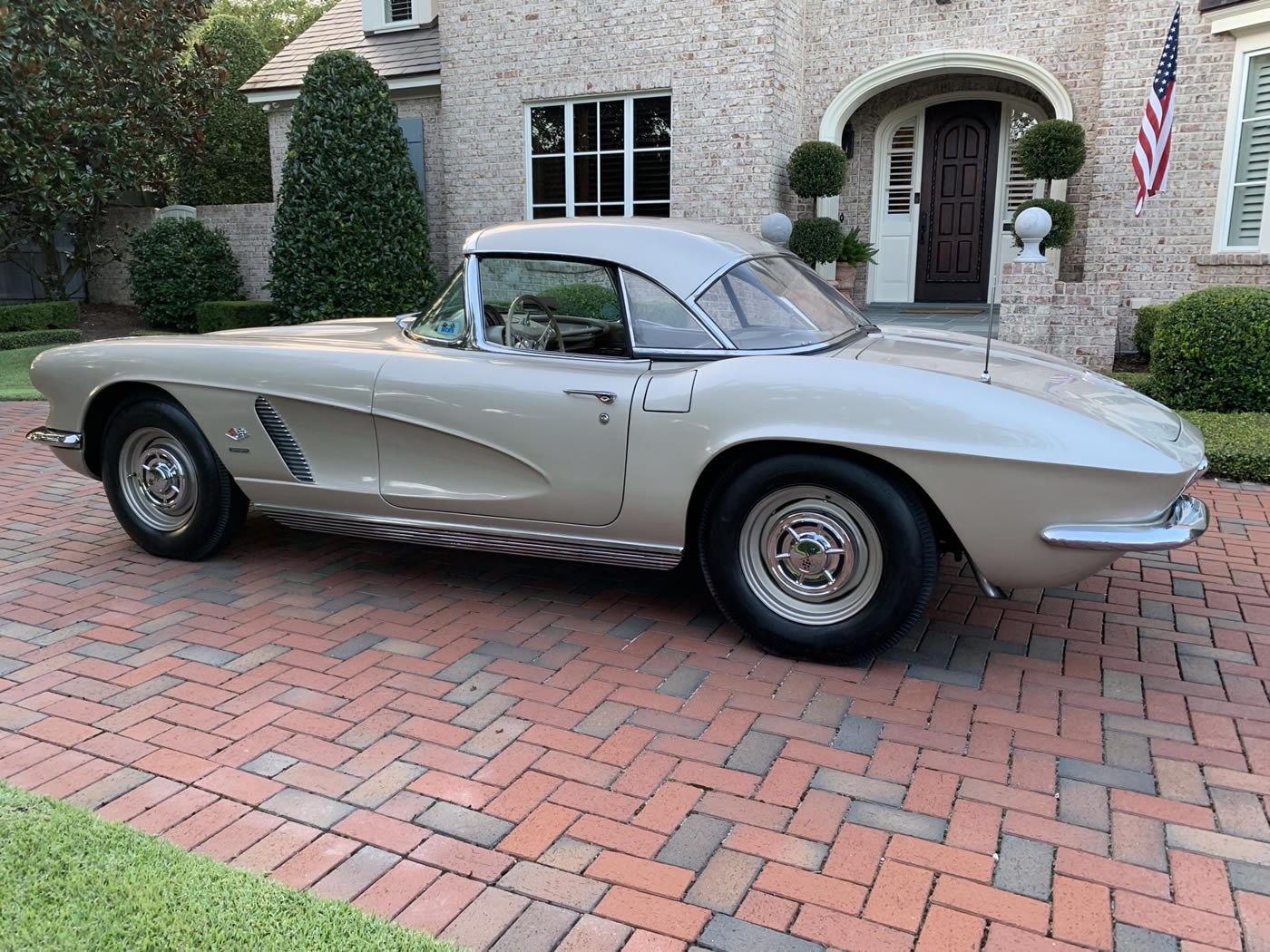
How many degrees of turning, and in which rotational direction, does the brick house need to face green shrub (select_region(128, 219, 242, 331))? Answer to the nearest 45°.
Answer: approximately 90° to its right

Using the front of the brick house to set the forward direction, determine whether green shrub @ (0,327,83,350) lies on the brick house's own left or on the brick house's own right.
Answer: on the brick house's own right

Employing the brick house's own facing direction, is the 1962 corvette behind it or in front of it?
in front

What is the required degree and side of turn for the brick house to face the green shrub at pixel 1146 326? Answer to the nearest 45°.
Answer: approximately 45° to its left

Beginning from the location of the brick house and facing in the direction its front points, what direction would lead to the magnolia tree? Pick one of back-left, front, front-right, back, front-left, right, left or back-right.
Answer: right

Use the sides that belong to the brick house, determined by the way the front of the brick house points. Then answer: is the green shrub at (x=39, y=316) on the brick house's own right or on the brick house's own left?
on the brick house's own right

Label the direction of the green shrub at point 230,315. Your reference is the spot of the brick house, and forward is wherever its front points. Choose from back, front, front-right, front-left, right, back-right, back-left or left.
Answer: right

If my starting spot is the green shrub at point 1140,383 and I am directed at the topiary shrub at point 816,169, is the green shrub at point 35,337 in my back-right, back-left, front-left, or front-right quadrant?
front-left

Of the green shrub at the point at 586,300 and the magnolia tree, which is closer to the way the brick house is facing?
the green shrub

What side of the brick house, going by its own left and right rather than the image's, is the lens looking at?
front
